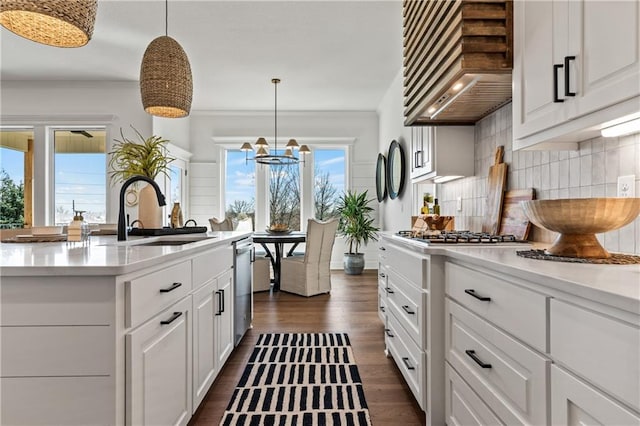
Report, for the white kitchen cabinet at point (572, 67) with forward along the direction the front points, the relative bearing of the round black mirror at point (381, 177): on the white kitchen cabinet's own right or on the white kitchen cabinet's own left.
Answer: on the white kitchen cabinet's own right

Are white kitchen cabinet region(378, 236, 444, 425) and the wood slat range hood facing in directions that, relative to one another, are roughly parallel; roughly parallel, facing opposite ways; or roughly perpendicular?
roughly parallel

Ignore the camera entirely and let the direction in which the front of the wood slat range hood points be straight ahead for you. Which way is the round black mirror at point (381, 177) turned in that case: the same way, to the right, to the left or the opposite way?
the same way

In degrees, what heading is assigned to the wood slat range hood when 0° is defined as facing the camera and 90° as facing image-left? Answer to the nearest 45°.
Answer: approximately 90°

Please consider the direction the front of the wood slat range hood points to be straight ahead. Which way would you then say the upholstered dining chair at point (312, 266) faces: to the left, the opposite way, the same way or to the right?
the same way

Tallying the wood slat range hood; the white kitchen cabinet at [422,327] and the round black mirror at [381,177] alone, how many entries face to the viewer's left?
3

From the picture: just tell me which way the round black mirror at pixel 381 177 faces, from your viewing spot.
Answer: facing to the left of the viewer

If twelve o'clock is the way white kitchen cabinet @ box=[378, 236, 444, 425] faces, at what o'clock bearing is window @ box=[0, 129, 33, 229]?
The window is roughly at 1 o'clock from the white kitchen cabinet.

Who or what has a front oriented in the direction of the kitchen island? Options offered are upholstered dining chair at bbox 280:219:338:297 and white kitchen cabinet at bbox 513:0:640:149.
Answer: the white kitchen cabinet

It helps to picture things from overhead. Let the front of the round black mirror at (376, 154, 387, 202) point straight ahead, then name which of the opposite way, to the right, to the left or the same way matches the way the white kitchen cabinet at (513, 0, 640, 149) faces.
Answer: the same way

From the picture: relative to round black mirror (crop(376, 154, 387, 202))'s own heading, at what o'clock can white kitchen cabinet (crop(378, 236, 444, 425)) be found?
The white kitchen cabinet is roughly at 9 o'clock from the round black mirror.

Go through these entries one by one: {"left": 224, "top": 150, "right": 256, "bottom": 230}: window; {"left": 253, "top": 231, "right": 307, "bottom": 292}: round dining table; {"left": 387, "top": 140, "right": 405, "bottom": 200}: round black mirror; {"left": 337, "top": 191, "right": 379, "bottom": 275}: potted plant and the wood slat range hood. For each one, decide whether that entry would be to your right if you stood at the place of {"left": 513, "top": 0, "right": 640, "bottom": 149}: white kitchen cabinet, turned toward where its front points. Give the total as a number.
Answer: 5

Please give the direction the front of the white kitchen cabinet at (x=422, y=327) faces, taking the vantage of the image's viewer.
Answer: facing to the left of the viewer

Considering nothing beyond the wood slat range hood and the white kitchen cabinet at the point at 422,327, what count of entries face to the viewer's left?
2
